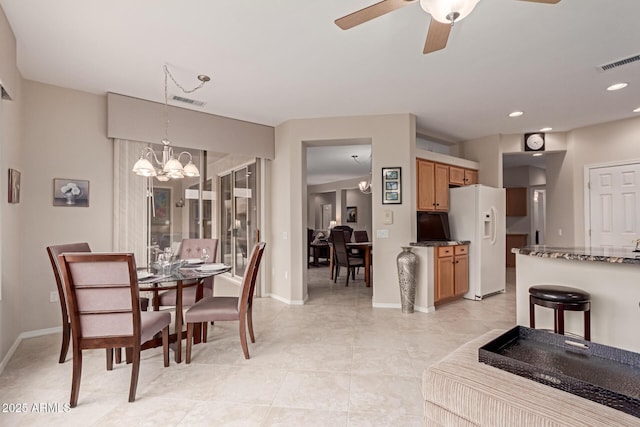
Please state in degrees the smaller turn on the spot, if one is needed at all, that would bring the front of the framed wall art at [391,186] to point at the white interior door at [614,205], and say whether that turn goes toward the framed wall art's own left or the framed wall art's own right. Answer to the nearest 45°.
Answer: approximately 90° to the framed wall art's own left

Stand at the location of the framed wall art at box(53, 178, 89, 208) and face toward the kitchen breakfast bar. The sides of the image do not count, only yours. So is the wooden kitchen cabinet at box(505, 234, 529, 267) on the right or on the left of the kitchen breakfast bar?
left

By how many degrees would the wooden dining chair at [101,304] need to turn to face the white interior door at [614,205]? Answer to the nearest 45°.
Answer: approximately 45° to its right

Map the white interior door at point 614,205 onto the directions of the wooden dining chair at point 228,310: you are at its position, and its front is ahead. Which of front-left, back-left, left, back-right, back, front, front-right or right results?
back

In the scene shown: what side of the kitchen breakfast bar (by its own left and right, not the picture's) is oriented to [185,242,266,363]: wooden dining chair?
front

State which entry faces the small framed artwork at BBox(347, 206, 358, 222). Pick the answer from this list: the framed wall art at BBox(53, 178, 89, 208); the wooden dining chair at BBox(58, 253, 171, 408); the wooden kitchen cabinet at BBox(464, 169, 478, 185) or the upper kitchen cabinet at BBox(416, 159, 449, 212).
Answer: the wooden dining chair

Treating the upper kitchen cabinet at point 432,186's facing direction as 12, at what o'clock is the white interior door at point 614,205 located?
The white interior door is roughly at 10 o'clock from the upper kitchen cabinet.

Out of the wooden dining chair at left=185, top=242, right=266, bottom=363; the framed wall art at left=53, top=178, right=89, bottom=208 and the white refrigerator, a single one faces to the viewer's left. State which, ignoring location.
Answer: the wooden dining chair

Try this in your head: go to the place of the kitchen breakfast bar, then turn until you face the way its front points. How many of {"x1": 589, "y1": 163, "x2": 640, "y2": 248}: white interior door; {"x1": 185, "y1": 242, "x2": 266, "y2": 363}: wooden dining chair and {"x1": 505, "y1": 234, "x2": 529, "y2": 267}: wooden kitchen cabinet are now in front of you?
1

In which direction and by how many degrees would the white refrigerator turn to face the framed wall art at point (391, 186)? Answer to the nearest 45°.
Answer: approximately 90° to its right

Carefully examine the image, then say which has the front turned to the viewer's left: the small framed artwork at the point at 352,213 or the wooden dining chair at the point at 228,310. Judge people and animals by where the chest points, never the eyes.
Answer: the wooden dining chair

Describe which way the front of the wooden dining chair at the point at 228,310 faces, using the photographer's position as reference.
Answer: facing to the left of the viewer
